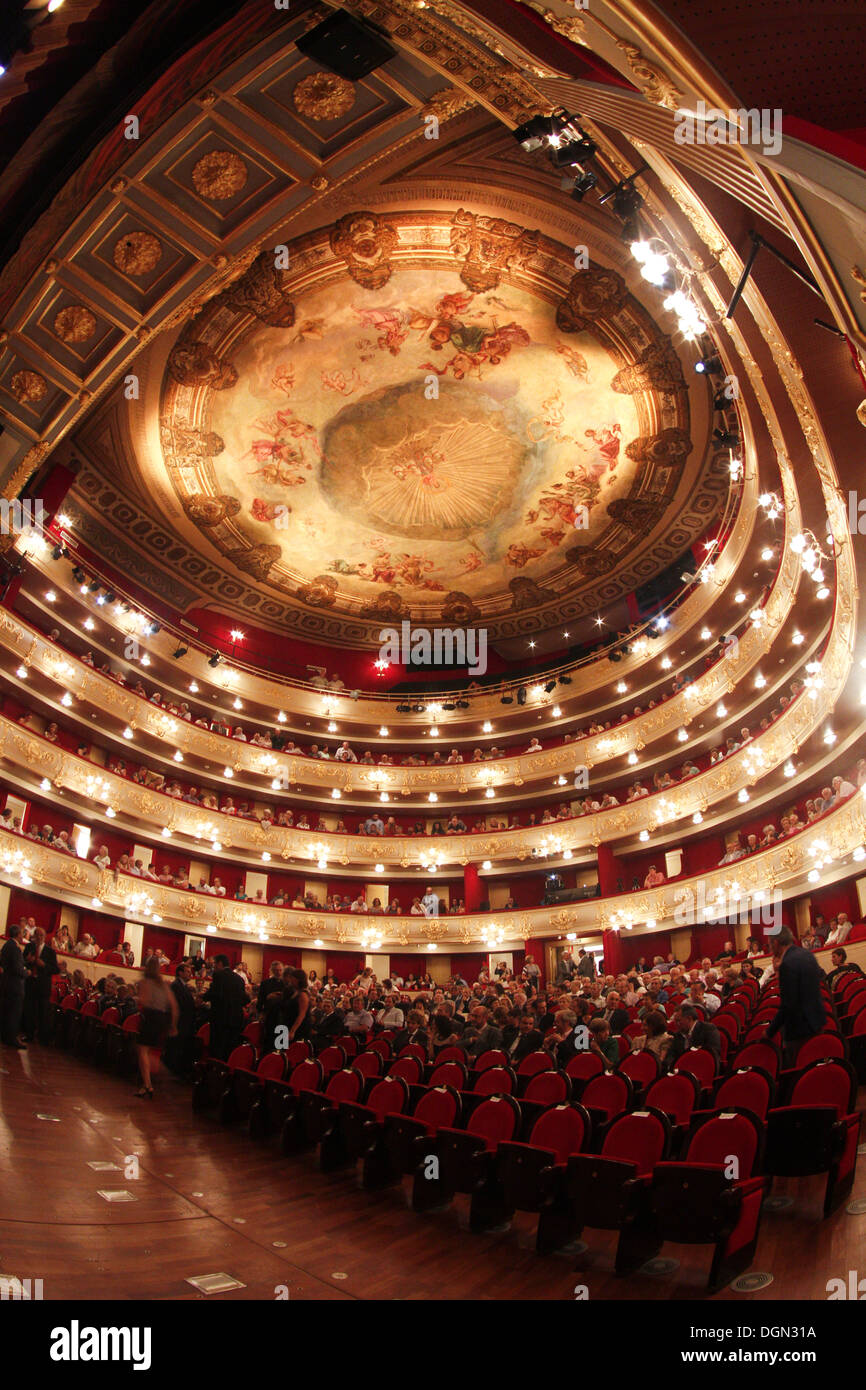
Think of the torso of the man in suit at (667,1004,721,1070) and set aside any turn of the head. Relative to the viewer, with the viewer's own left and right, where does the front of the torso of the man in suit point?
facing the viewer and to the left of the viewer

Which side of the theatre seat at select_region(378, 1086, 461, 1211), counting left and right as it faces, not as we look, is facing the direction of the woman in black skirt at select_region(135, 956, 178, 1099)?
right
